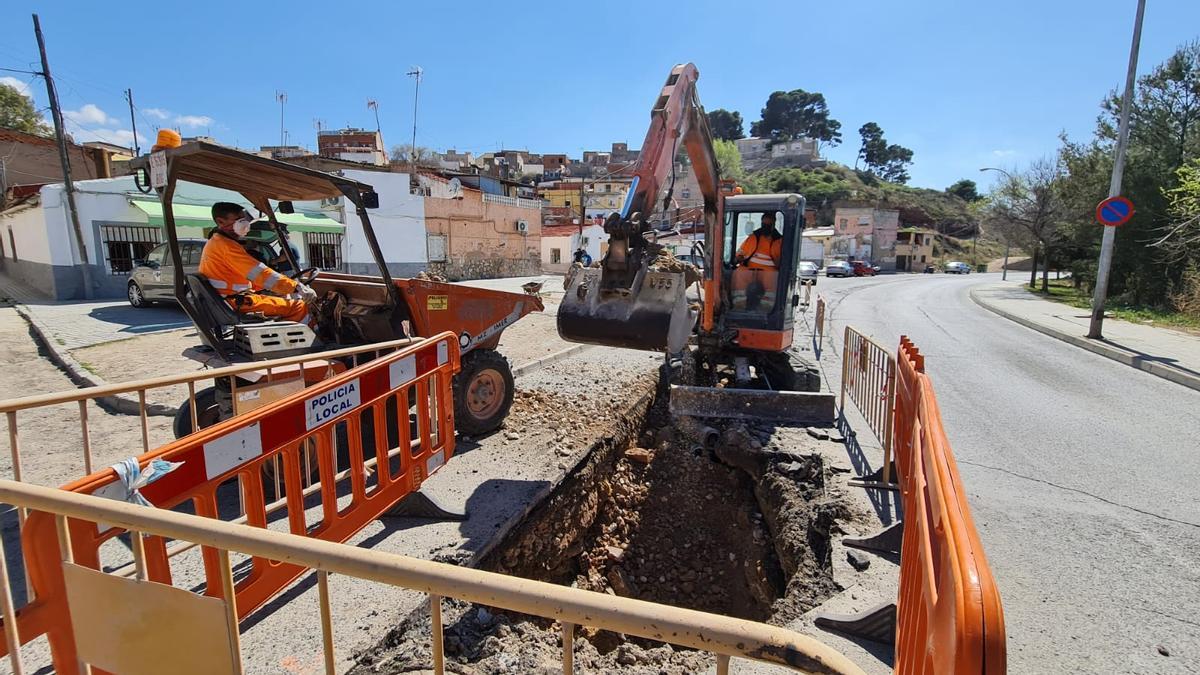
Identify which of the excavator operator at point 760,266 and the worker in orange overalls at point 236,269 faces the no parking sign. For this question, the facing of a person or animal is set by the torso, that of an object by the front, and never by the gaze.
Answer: the worker in orange overalls

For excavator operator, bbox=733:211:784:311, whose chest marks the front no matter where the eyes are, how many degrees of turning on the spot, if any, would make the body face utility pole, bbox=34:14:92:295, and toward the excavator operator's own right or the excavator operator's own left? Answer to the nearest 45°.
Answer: approximately 90° to the excavator operator's own right

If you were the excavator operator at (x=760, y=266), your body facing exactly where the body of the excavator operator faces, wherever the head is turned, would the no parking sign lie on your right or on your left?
on your left

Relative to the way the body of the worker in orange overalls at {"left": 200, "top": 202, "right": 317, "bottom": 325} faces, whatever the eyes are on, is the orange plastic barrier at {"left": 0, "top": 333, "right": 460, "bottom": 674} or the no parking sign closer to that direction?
the no parking sign

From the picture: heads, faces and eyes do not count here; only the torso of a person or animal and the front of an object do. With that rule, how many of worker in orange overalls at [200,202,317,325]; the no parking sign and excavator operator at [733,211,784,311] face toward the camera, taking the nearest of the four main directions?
2

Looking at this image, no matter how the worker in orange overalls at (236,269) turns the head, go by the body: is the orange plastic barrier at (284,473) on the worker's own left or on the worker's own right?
on the worker's own right

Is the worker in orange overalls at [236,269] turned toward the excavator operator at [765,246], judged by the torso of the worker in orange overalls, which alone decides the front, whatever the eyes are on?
yes

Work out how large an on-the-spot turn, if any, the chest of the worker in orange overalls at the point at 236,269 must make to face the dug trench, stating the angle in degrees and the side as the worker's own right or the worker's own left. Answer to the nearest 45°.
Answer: approximately 45° to the worker's own right

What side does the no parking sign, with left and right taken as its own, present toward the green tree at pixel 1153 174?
back

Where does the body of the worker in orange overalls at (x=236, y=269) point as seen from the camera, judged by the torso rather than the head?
to the viewer's right

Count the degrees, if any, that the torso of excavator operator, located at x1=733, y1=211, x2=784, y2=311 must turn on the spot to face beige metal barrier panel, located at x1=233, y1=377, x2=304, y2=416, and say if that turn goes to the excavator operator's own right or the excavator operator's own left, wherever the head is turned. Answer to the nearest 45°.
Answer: approximately 45° to the excavator operator's own right
